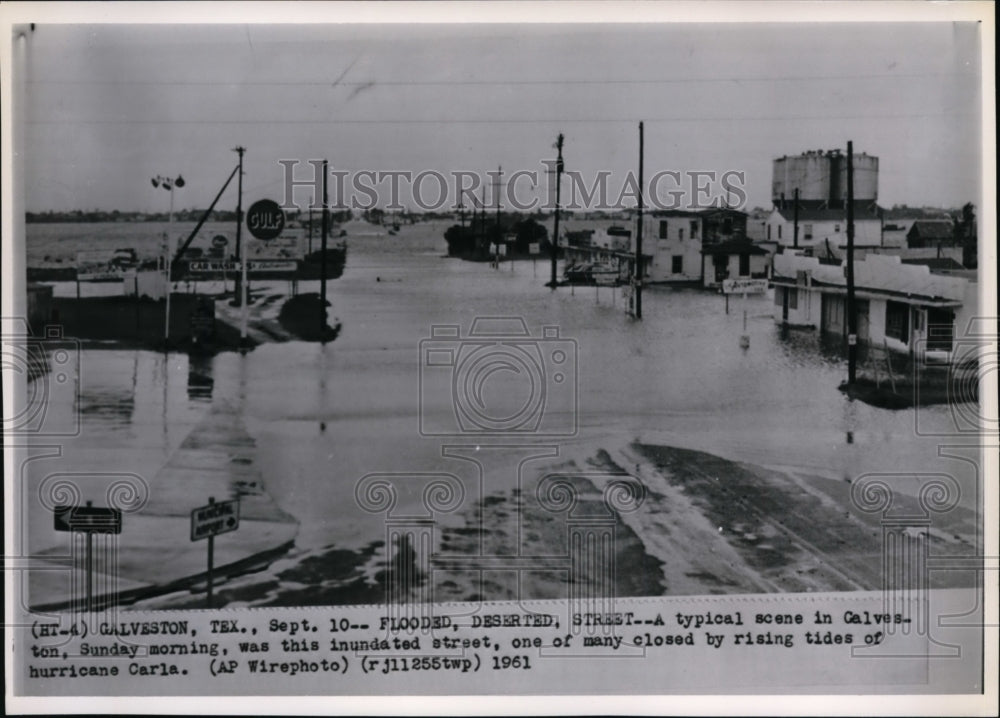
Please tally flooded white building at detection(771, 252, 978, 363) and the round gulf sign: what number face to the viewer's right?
0

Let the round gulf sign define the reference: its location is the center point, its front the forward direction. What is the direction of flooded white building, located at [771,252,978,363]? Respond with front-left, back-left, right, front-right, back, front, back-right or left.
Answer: left

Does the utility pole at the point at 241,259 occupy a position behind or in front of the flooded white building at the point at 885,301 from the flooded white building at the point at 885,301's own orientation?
in front

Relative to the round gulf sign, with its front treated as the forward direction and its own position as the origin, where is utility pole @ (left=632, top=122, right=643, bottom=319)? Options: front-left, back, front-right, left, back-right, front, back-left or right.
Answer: left

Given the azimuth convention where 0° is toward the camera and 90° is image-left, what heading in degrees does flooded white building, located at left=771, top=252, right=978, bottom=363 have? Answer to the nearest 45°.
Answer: approximately 45°

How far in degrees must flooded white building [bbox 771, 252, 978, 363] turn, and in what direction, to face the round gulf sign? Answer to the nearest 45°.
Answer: approximately 45° to its right

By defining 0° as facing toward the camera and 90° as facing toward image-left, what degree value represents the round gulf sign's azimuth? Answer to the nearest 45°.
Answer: approximately 0°

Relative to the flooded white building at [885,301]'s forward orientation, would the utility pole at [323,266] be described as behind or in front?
in front
